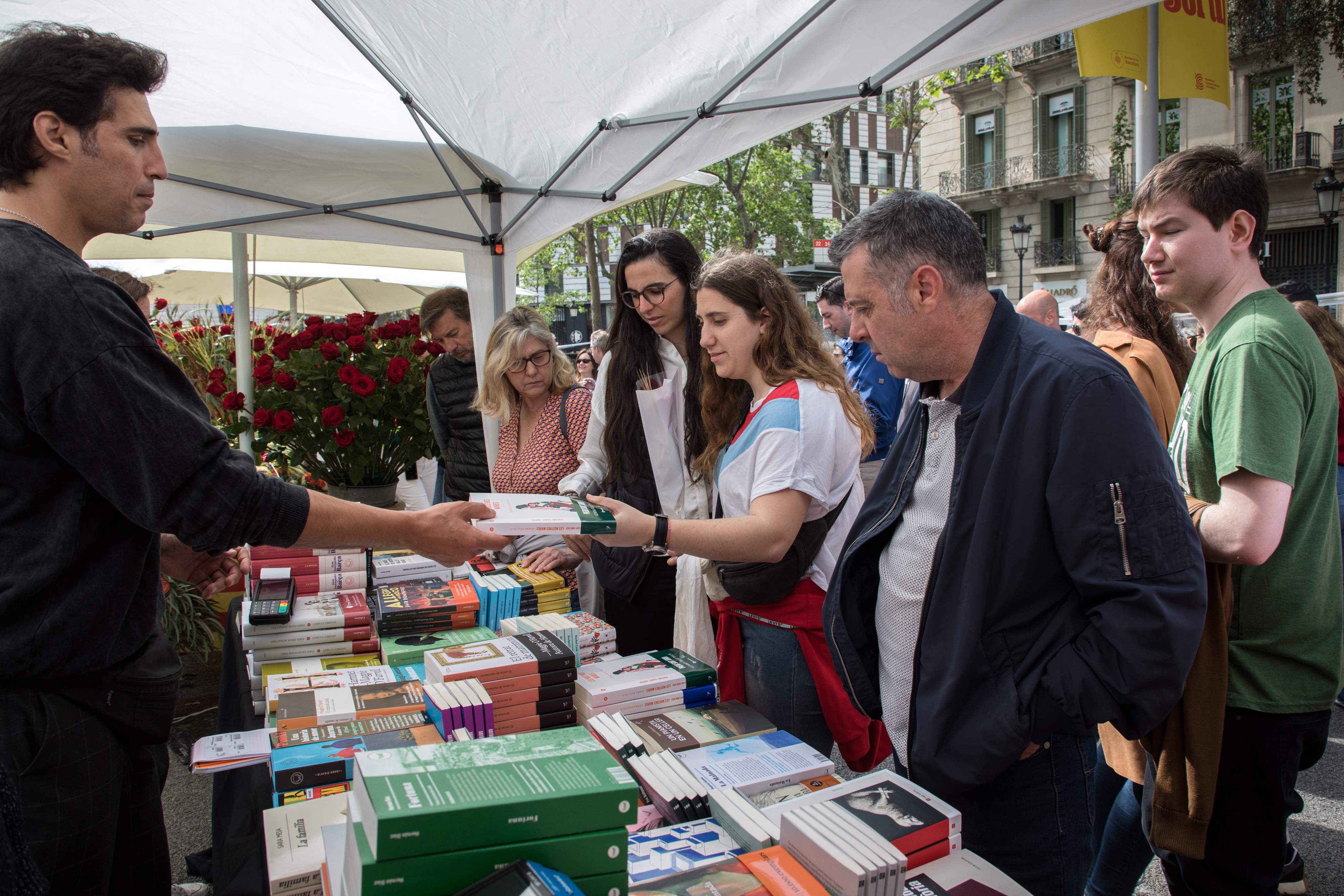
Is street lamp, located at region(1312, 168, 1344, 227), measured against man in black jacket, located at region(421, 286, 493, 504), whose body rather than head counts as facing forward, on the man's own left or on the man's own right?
on the man's own left

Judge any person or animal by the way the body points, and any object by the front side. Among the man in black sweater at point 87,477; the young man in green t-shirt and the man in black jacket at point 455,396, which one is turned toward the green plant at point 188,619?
the young man in green t-shirt

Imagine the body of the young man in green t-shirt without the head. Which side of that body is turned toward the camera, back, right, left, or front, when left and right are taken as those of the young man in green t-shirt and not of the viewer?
left

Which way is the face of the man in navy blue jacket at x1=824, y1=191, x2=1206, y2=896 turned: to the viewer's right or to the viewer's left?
to the viewer's left

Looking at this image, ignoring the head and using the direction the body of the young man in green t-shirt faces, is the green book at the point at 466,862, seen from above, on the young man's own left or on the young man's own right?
on the young man's own left

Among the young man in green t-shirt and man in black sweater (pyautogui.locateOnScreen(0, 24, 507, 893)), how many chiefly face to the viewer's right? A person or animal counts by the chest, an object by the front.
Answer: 1

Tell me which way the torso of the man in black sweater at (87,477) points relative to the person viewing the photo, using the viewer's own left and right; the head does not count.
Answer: facing to the right of the viewer

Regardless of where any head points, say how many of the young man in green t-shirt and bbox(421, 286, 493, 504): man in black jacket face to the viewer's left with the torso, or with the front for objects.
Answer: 1

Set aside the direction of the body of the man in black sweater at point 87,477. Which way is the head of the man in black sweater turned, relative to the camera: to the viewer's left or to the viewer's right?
to the viewer's right

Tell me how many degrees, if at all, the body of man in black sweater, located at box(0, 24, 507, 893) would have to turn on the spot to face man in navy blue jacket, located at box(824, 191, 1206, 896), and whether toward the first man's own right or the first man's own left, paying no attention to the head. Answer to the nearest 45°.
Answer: approximately 45° to the first man's own right
